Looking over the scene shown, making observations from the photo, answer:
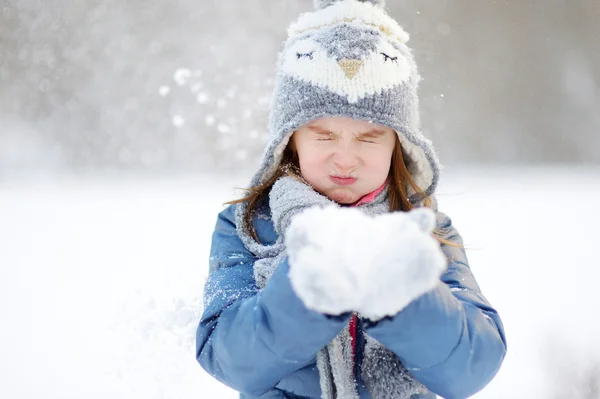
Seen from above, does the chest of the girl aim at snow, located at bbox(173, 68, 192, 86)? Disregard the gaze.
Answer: no

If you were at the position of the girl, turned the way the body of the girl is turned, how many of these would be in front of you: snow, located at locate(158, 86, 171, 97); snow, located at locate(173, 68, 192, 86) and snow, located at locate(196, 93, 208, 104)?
0

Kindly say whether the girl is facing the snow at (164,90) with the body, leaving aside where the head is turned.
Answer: no

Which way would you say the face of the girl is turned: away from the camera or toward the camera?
toward the camera

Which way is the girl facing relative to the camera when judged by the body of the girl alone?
toward the camera

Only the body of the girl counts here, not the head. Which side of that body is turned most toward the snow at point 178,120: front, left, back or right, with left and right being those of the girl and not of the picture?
back
